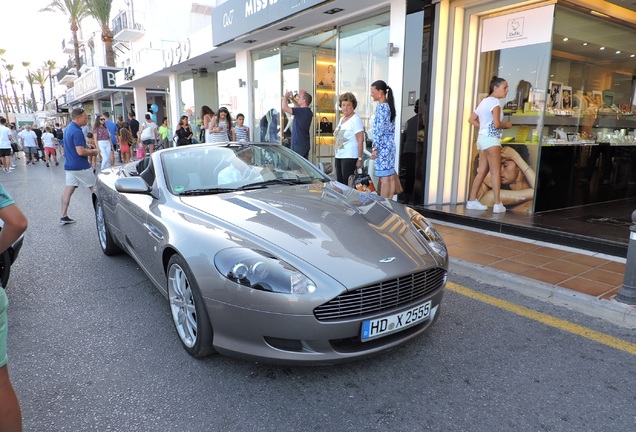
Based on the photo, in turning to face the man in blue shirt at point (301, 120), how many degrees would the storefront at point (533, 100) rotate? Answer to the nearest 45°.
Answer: approximately 45° to its right

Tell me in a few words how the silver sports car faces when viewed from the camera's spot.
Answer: facing the viewer and to the right of the viewer

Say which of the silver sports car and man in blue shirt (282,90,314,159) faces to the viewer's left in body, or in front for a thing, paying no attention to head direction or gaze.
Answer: the man in blue shirt

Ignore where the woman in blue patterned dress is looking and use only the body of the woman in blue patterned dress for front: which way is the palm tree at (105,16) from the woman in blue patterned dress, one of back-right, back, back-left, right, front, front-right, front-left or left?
front-right

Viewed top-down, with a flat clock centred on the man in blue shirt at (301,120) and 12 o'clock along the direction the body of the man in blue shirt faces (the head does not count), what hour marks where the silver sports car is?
The silver sports car is roughly at 9 o'clock from the man in blue shirt.

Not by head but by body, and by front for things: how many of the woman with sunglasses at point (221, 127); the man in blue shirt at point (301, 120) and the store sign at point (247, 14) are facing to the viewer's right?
0

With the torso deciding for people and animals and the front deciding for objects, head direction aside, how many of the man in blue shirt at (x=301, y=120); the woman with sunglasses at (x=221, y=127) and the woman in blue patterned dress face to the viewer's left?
2

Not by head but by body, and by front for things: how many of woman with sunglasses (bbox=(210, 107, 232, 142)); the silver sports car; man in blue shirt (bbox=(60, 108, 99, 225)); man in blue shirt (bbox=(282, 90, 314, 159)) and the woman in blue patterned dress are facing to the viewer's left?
2

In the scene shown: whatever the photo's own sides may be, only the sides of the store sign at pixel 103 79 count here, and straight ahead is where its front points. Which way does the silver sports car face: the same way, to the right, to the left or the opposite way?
to the left

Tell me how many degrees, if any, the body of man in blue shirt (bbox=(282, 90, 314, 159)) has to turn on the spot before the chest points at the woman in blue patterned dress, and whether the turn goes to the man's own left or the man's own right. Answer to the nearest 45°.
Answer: approximately 135° to the man's own left

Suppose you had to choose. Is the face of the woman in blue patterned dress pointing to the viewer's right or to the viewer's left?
to the viewer's left

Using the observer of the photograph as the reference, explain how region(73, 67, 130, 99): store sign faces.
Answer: facing the viewer and to the left of the viewer

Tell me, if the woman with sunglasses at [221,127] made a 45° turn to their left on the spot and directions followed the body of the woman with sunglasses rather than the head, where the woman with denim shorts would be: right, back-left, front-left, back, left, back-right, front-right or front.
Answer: front

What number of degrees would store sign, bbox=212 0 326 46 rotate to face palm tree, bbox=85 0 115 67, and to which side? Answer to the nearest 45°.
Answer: approximately 90° to its right

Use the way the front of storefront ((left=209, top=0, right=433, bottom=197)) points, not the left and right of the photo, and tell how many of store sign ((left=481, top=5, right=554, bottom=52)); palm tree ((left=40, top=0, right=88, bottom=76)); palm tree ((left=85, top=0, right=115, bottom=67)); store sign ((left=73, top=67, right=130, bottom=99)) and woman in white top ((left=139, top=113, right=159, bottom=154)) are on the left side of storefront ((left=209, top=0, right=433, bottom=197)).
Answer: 1

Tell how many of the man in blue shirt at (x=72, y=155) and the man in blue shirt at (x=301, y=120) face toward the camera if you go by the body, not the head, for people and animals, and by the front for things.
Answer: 0

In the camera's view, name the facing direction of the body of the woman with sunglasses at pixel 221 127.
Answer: toward the camera
